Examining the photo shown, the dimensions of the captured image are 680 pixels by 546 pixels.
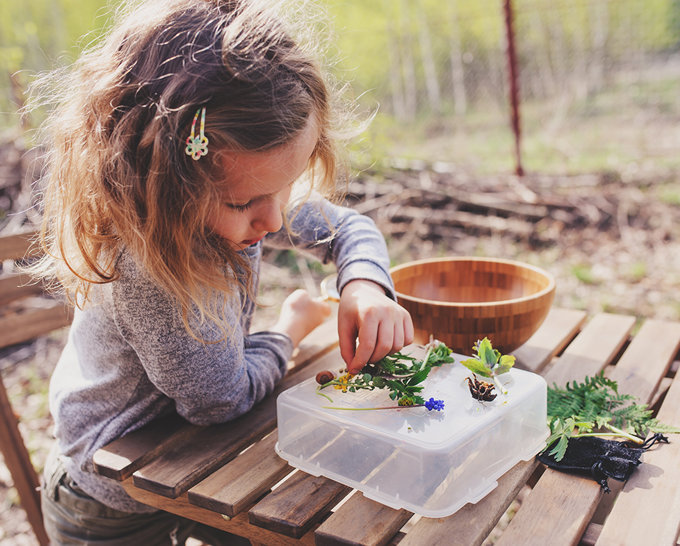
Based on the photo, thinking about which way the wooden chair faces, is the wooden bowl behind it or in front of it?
in front

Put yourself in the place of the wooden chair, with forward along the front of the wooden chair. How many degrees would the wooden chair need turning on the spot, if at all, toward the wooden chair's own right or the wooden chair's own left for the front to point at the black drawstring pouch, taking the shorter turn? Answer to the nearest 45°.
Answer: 0° — it already faces it

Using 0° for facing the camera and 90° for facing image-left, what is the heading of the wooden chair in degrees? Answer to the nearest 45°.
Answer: approximately 315°

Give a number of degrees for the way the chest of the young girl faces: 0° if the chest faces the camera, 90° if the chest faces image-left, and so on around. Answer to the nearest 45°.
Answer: approximately 315°

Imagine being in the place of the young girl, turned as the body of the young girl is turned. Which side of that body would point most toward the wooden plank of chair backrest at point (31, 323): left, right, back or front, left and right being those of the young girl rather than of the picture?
back
